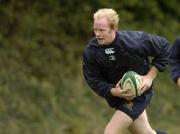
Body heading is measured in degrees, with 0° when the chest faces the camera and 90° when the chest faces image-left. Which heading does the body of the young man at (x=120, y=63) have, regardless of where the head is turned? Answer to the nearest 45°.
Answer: approximately 45°

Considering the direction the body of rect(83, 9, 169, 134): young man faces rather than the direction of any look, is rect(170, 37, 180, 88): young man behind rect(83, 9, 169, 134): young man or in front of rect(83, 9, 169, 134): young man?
behind

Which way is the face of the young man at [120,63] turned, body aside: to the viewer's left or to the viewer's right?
to the viewer's left
